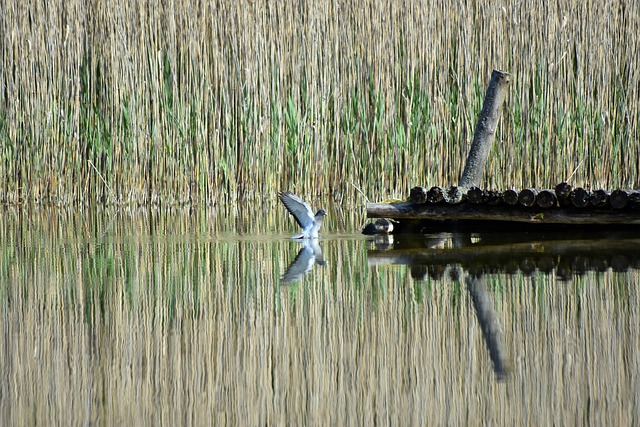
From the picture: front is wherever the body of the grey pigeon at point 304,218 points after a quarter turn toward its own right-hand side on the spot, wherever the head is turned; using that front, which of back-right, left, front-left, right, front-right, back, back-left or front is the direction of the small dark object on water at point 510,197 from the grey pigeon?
left

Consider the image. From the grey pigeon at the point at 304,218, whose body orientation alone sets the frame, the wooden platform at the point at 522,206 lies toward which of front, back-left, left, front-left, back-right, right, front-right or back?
front

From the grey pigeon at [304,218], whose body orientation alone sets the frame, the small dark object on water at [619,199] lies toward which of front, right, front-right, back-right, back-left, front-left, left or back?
front

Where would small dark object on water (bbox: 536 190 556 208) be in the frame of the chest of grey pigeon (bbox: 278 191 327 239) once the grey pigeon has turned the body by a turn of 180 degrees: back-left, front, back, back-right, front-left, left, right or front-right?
back

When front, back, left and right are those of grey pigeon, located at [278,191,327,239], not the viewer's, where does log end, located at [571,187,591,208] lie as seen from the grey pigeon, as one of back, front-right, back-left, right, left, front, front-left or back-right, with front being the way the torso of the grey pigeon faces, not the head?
front

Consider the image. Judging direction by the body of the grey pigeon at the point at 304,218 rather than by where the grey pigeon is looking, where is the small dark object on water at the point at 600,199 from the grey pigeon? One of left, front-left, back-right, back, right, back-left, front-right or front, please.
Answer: front

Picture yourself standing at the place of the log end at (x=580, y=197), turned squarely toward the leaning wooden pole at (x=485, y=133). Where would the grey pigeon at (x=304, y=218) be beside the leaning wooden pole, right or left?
left

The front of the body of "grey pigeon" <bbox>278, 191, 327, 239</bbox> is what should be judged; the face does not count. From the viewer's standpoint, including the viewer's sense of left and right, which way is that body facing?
facing to the right of the viewer

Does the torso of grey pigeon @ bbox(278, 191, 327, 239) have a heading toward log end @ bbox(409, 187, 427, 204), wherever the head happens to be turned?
yes

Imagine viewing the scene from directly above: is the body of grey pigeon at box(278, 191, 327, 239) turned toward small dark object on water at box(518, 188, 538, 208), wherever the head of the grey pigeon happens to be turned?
yes

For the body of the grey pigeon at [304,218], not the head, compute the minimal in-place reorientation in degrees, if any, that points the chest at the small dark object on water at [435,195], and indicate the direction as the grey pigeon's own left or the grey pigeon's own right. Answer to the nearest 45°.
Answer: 0° — it already faces it
